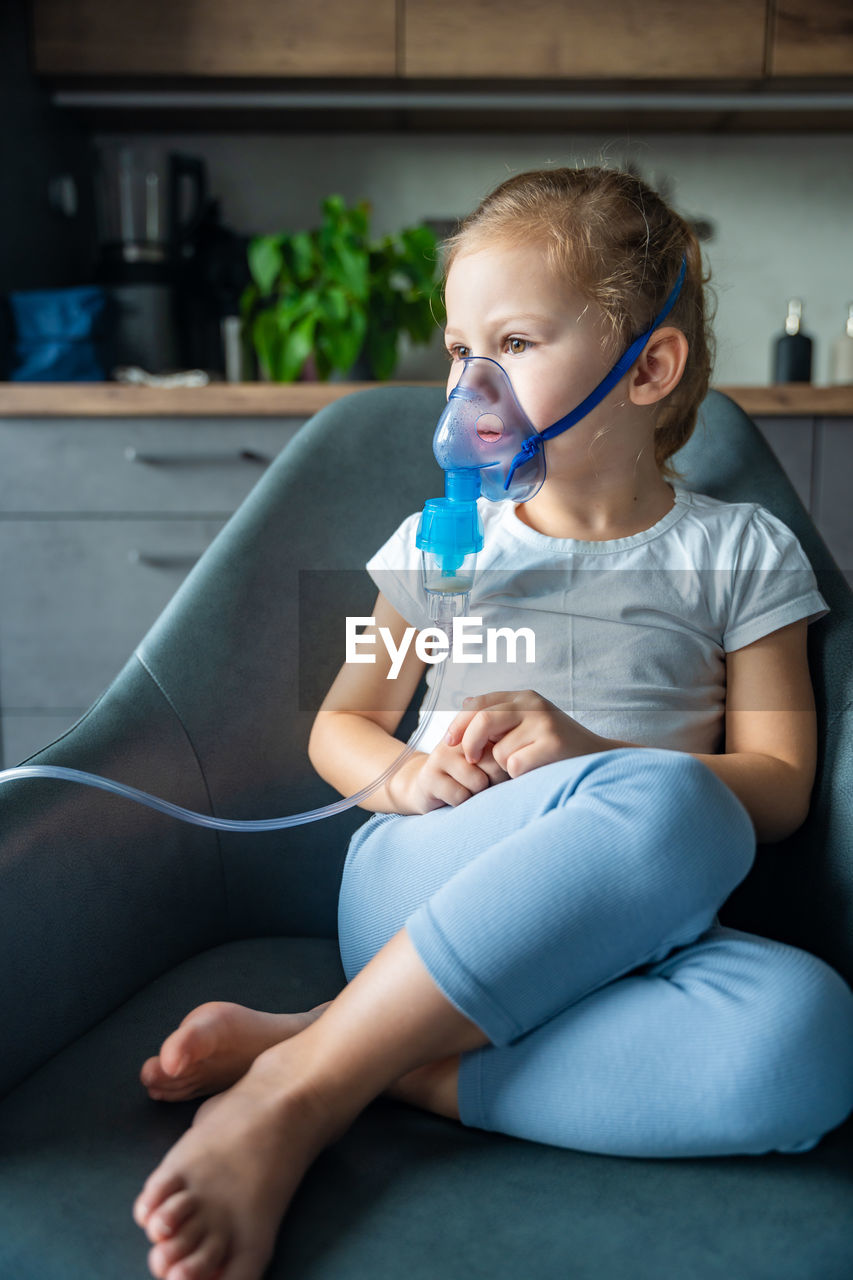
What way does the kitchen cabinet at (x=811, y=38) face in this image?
toward the camera

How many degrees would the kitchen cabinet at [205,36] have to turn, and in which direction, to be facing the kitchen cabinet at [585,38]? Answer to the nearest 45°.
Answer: approximately 90° to its left

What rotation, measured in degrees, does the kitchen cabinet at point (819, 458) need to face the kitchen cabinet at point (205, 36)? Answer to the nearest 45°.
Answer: approximately 90° to its right

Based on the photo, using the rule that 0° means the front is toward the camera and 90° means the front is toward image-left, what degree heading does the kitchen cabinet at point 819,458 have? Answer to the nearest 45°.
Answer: approximately 0°

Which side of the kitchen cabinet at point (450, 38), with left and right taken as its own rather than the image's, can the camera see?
front

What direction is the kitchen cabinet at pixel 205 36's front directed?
toward the camera

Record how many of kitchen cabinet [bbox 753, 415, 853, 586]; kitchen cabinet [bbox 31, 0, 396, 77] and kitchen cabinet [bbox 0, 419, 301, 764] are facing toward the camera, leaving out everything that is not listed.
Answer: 3

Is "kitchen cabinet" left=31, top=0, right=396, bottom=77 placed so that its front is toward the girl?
yes

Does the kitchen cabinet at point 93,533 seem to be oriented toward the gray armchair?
yes

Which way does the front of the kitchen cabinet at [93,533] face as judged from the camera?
facing the viewer

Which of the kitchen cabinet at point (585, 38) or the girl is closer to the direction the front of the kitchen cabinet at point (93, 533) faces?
the girl

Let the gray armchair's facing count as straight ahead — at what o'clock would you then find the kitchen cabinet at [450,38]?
The kitchen cabinet is roughly at 6 o'clock from the gray armchair.
